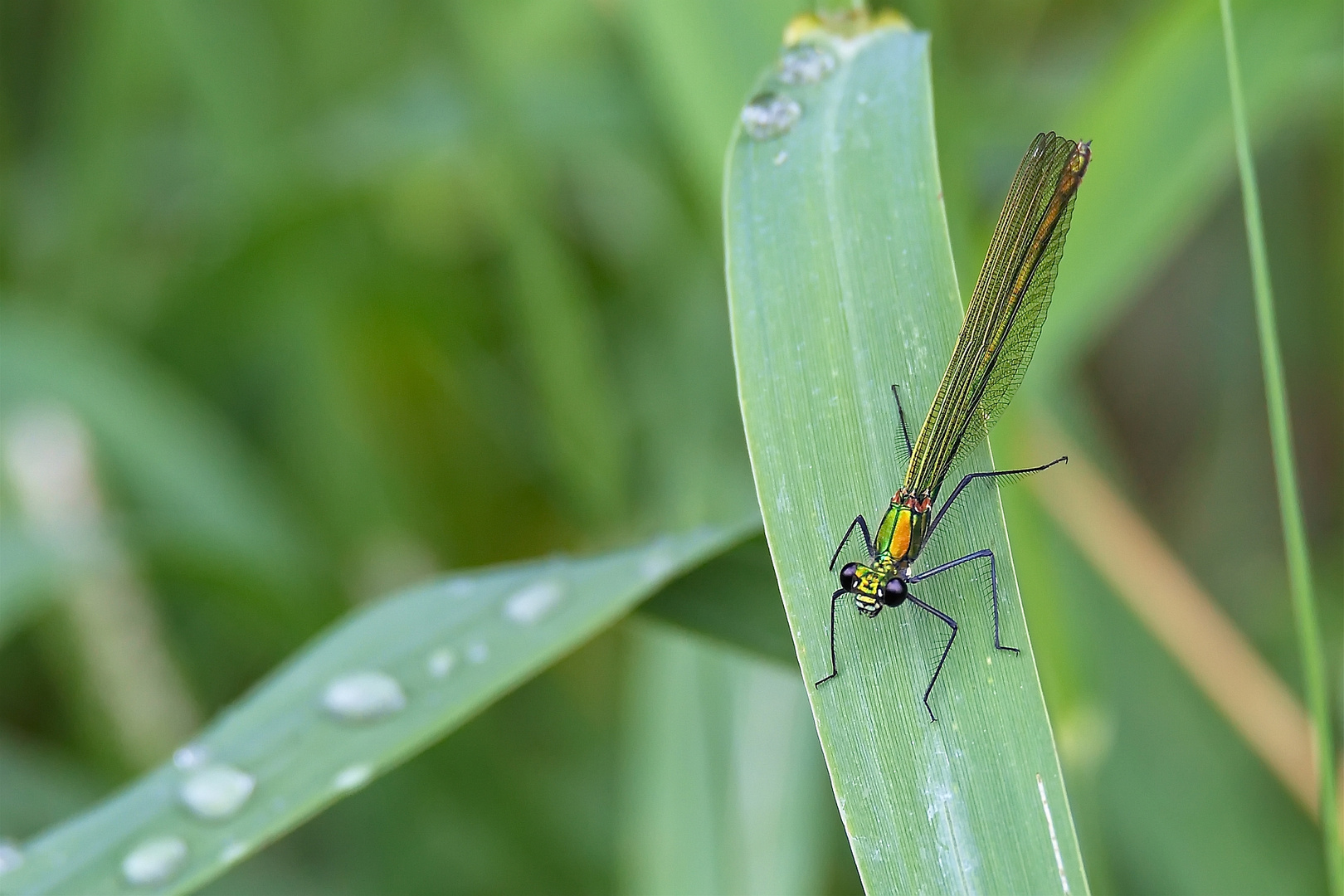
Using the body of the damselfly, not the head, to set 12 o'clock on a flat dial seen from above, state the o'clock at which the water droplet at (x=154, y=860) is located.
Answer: The water droplet is roughly at 1 o'clock from the damselfly.

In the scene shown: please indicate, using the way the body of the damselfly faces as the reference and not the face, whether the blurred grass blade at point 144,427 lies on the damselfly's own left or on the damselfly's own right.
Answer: on the damselfly's own right

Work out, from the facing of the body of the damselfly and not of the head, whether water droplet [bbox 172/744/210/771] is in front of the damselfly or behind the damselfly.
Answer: in front

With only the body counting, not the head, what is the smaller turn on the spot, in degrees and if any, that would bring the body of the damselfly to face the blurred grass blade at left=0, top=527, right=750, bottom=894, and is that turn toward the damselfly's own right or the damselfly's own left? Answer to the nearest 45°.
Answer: approximately 45° to the damselfly's own right

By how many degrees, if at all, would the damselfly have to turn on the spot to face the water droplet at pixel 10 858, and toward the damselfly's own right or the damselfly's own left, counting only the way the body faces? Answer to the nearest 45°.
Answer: approximately 45° to the damselfly's own right

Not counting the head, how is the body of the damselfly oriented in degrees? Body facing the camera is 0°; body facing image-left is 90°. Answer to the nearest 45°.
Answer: approximately 45°
